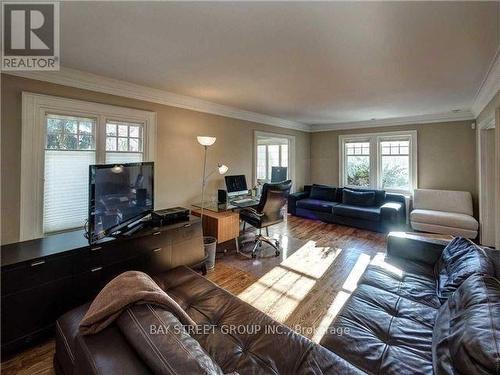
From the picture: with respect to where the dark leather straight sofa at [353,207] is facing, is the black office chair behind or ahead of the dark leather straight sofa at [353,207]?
ahead

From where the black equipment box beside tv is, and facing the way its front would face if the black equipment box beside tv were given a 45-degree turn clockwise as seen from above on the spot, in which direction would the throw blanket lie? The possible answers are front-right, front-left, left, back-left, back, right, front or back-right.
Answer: front

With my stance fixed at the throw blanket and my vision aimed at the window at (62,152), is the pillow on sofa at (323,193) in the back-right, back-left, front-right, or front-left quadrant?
front-right

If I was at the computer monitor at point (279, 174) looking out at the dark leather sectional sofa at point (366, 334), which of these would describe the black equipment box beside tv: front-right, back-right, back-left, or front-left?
front-right

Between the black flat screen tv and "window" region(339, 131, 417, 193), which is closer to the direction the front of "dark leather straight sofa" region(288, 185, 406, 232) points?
the black flat screen tv

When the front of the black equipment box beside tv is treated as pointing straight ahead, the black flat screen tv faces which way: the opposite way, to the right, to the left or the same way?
the same way

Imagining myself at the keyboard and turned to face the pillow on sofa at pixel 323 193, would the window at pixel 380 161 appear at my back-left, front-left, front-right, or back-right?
front-right

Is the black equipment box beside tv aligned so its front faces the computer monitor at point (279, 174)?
no

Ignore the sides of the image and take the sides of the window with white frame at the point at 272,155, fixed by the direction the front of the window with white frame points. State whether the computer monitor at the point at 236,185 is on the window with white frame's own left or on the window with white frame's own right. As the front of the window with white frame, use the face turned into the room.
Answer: on the window with white frame's own right

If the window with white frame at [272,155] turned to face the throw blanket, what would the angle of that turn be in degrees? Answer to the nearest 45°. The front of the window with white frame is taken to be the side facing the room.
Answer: approximately 45° to its right

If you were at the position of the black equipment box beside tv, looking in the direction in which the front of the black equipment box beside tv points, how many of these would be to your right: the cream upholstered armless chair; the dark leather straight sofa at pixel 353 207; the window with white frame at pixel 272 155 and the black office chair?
0

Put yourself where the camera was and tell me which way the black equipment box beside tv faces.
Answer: facing the viewer and to the right of the viewer

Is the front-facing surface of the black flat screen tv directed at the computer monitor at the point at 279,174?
no

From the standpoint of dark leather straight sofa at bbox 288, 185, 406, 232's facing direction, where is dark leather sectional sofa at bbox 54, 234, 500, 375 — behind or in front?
in front

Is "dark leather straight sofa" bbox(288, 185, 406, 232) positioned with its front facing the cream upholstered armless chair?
no
